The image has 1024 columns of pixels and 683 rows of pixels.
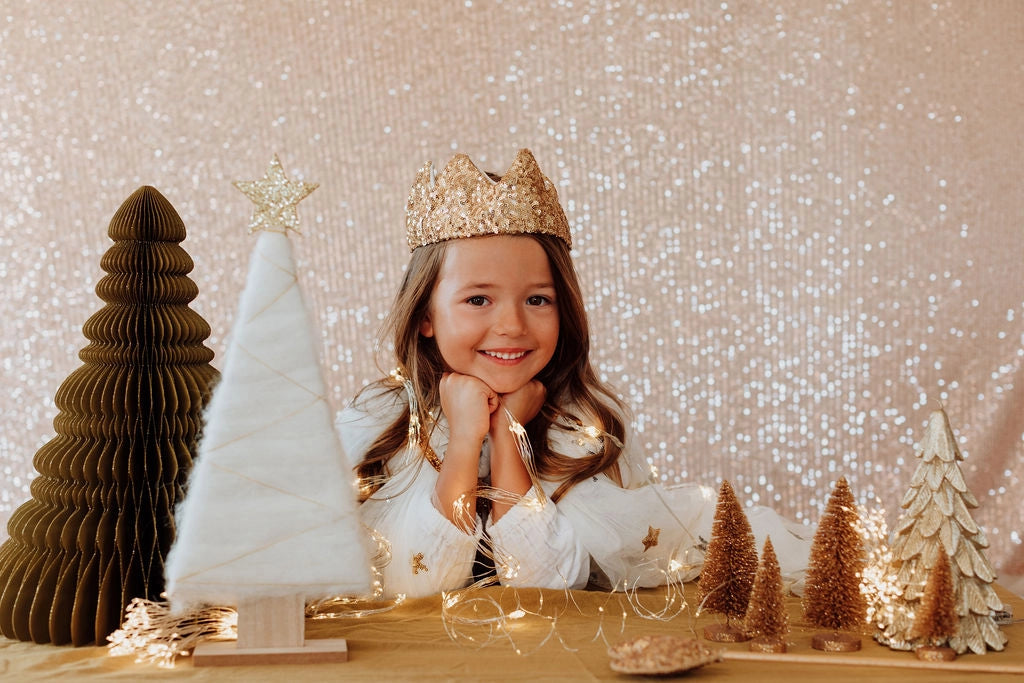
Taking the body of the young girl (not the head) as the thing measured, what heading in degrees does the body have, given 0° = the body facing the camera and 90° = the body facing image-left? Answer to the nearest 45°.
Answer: approximately 0°

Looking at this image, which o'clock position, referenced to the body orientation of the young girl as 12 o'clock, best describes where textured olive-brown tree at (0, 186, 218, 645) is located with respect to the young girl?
The textured olive-brown tree is roughly at 2 o'clock from the young girl.

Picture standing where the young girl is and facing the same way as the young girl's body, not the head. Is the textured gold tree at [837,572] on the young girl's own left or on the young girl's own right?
on the young girl's own left
